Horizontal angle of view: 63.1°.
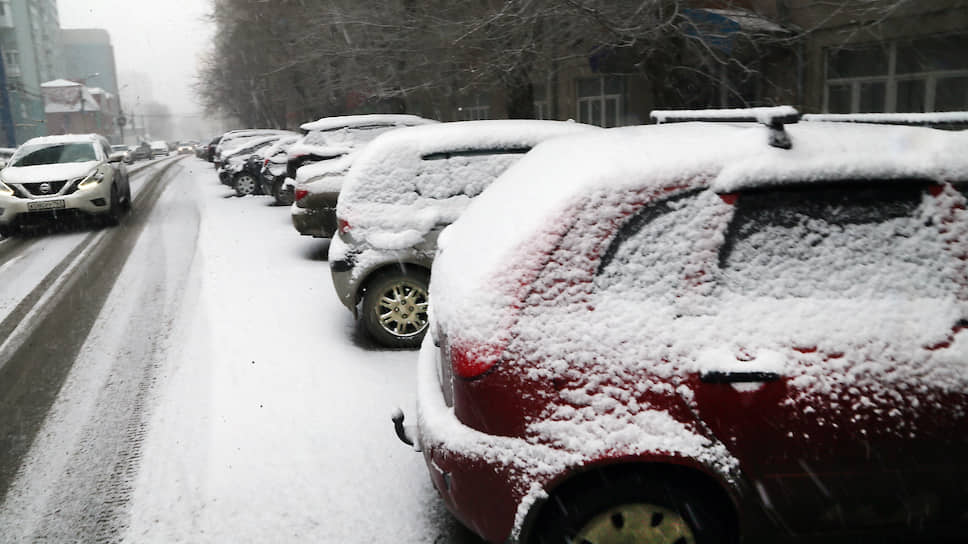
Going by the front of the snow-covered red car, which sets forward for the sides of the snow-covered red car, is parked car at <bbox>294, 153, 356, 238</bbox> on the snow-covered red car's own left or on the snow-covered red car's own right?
on the snow-covered red car's own left

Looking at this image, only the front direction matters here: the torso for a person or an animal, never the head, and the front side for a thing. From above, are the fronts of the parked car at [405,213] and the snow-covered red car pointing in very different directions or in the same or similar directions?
same or similar directions

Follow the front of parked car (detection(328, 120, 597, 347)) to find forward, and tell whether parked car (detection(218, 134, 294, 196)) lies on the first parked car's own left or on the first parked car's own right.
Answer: on the first parked car's own left

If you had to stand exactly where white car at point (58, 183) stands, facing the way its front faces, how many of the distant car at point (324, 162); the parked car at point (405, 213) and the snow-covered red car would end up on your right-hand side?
0

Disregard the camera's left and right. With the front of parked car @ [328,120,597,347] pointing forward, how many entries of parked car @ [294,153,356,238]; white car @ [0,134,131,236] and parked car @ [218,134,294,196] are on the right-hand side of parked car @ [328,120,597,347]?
0

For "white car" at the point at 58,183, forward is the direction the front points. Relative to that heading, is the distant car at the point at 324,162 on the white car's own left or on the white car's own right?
on the white car's own left

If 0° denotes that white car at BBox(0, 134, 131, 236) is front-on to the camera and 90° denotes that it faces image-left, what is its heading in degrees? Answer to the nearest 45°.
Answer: approximately 45°

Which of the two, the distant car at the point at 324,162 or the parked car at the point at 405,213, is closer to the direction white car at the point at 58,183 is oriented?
the parked car

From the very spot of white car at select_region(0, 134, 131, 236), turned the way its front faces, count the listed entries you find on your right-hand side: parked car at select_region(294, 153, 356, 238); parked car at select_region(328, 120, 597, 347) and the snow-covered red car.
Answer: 0
